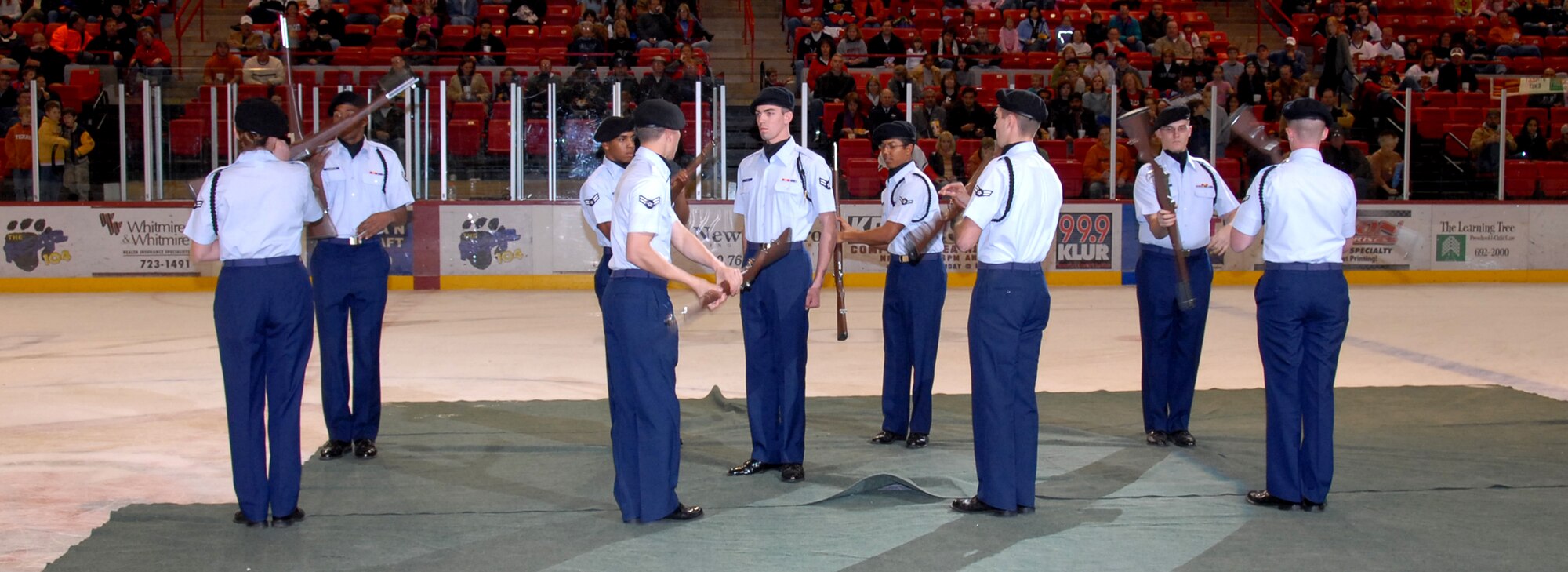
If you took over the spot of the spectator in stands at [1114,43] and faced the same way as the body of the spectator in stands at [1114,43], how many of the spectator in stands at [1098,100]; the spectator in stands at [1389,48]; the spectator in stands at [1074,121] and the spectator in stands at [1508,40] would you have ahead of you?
2

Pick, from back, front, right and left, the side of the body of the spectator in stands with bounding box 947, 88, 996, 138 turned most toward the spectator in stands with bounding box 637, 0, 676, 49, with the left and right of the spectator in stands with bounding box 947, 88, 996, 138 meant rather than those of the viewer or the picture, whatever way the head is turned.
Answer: right

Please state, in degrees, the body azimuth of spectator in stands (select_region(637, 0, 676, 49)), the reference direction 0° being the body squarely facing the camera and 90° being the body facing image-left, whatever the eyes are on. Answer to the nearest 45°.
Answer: approximately 0°

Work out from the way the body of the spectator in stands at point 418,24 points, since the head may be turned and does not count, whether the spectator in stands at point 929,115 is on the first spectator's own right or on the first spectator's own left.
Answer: on the first spectator's own left

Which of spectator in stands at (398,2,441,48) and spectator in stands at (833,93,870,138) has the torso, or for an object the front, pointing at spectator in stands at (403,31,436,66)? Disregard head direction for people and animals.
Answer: spectator in stands at (398,2,441,48)

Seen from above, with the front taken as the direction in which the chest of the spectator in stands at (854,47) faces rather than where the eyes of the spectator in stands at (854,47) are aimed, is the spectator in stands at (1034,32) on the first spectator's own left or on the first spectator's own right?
on the first spectator's own left

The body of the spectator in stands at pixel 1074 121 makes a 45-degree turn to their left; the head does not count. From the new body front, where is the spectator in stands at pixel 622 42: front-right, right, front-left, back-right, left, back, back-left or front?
back-right
